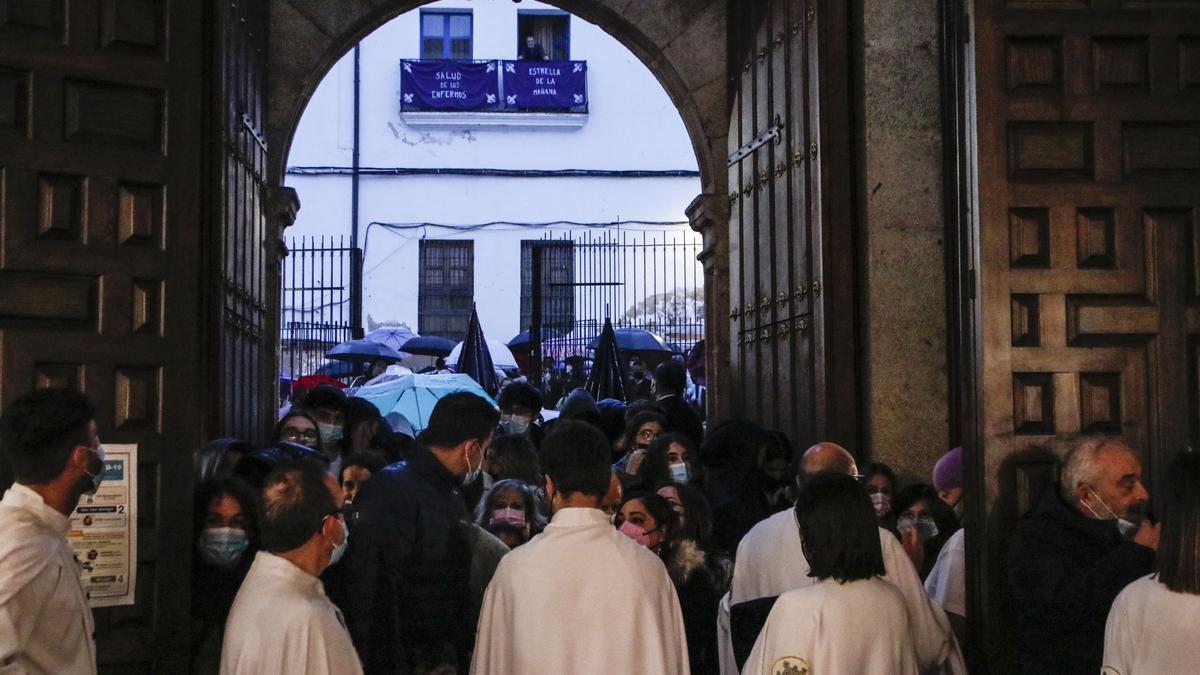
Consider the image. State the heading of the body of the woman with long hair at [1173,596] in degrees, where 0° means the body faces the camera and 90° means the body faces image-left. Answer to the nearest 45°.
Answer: approximately 180°

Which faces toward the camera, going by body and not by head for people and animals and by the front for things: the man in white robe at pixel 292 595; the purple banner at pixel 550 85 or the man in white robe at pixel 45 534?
the purple banner

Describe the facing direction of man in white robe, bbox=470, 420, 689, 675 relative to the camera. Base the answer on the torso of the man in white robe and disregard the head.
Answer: away from the camera

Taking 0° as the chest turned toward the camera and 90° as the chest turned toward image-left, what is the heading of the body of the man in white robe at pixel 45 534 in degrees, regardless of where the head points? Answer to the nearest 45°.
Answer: approximately 225°

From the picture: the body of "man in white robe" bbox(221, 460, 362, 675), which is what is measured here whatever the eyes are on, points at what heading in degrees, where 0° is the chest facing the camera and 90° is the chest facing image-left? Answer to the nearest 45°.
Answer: approximately 225°

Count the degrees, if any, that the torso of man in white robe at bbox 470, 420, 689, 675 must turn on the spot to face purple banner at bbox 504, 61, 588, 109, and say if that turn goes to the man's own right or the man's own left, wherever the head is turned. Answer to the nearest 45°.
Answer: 0° — they already face it

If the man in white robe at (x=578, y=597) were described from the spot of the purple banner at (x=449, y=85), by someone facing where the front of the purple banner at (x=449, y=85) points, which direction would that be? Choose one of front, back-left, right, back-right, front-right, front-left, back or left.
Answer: front

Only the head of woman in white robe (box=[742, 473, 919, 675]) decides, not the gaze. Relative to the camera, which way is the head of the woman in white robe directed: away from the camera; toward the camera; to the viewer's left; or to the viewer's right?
away from the camera

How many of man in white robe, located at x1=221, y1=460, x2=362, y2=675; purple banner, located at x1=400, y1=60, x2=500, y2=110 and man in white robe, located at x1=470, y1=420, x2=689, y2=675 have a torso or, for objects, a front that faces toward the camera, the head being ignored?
1

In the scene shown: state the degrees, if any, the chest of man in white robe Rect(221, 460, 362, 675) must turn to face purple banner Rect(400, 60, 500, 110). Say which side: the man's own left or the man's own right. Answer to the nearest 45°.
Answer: approximately 45° to the man's own left

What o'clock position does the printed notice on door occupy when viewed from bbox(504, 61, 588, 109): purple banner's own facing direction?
The printed notice on door is roughly at 12 o'clock from the purple banner.

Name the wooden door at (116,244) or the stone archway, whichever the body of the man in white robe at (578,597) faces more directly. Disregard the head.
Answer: the stone archway

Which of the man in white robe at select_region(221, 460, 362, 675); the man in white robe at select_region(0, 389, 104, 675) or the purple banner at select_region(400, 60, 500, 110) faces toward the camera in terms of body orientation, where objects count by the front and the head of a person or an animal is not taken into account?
the purple banner

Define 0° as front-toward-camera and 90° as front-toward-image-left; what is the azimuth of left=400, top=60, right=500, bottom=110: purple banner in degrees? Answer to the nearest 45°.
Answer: approximately 0°
